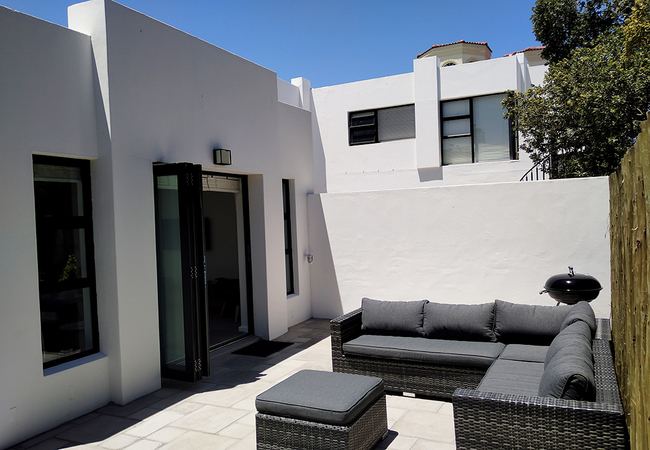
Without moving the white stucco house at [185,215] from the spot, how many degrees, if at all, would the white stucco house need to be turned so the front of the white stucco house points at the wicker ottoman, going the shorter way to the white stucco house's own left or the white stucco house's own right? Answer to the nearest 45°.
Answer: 0° — it already faces it

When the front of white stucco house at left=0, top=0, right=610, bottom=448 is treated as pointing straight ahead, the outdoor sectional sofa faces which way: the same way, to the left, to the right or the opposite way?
to the right

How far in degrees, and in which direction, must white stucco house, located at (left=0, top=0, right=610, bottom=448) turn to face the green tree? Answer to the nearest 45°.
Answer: approximately 90° to its left

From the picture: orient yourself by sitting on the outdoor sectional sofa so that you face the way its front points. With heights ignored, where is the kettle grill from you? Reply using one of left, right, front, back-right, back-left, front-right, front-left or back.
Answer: back

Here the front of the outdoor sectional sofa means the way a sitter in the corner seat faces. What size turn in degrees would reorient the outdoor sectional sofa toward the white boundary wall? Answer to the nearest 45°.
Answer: approximately 135° to its right

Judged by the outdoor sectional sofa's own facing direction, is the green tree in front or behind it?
behind

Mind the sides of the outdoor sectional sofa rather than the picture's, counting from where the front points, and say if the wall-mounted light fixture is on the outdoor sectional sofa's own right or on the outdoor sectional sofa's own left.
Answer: on the outdoor sectional sofa's own right

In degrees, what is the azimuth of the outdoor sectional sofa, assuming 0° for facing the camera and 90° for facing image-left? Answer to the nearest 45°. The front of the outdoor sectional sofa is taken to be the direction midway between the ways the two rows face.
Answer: approximately 45°

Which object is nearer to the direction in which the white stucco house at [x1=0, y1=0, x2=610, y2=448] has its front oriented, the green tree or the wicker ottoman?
the wicker ottoman

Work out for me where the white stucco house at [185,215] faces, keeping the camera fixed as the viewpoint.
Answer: facing the viewer and to the right of the viewer
